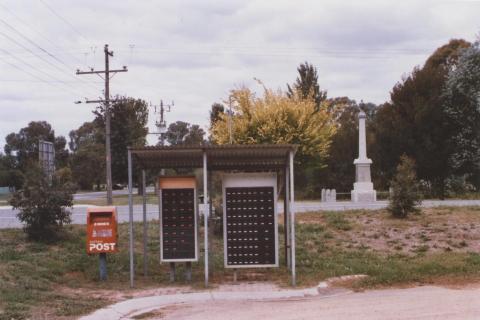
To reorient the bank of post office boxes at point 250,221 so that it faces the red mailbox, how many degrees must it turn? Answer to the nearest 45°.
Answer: approximately 90° to its right

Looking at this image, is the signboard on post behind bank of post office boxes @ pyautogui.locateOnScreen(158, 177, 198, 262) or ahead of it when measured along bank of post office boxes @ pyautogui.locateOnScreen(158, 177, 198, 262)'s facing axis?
behind

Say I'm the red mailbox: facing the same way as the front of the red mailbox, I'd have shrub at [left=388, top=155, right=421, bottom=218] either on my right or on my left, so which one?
on my left

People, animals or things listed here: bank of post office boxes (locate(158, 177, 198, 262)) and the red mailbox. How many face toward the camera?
2

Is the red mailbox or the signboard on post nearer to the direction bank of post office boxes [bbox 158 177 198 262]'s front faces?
the red mailbox

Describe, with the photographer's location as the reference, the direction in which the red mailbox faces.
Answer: facing the viewer

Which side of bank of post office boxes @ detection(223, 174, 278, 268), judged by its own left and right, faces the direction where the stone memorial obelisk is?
back

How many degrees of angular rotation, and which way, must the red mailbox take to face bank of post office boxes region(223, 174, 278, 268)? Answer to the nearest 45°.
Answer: approximately 90° to its left

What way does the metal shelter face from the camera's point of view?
toward the camera

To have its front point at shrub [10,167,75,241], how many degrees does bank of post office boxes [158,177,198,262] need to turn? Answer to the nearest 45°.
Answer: approximately 135° to its right

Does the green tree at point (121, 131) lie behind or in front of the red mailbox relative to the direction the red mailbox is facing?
behind

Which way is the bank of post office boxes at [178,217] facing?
toward the camera
